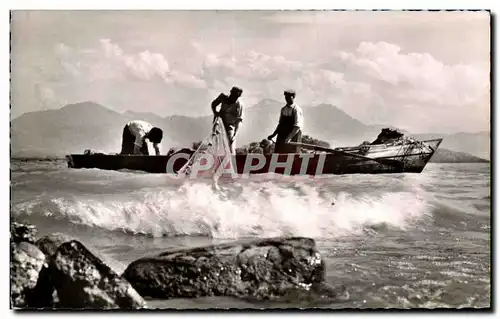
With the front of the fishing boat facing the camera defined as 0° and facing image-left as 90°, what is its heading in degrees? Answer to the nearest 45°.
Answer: approximately 270°

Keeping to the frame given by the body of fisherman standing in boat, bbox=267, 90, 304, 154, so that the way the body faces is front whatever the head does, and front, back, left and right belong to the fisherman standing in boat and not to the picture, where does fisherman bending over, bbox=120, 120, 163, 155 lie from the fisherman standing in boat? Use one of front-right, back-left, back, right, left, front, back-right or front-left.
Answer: front-right
